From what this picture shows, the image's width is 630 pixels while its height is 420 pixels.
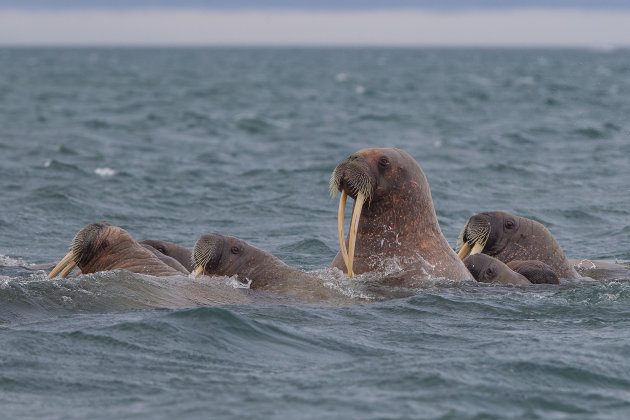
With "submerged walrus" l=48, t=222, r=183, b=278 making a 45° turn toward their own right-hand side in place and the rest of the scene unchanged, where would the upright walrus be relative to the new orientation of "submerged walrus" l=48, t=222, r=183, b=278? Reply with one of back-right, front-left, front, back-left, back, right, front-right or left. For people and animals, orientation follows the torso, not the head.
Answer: back-right

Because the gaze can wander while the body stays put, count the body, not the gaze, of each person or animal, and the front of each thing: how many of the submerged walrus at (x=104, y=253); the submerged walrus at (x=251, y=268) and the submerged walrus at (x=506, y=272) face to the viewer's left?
3

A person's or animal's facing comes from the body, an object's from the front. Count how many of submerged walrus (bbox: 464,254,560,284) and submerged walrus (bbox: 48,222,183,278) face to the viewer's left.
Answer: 2

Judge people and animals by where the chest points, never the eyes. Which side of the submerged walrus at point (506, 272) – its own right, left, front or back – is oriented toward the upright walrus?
front

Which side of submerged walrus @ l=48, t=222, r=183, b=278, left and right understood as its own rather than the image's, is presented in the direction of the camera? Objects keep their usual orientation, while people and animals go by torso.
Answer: left

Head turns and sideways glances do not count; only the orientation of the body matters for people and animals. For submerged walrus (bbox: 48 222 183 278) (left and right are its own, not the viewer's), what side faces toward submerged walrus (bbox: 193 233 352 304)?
back

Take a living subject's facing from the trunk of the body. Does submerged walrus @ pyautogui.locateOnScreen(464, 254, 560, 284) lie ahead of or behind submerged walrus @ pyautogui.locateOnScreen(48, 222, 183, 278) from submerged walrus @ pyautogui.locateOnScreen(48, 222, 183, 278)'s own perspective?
behind

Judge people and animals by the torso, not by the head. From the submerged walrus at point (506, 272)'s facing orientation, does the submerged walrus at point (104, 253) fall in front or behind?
in front

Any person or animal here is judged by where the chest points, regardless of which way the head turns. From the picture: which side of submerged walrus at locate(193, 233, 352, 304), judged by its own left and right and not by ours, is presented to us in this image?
left

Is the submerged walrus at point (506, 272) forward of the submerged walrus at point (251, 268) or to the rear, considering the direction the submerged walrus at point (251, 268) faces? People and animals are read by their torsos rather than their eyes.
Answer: to the rear

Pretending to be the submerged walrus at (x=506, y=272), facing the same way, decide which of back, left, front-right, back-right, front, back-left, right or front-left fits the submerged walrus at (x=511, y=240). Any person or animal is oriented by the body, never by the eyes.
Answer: right

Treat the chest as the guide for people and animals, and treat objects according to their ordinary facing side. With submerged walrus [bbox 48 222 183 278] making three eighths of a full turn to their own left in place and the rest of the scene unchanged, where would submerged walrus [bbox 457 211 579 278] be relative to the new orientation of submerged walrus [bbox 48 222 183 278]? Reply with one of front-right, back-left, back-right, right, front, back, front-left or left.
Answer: front-left

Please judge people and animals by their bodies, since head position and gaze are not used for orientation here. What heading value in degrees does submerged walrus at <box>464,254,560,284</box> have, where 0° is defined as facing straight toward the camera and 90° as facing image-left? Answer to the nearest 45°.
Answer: approximately 90°

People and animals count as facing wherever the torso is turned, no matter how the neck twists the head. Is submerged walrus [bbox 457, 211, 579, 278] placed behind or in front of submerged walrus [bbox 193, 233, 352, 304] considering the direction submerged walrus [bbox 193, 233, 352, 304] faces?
behind
